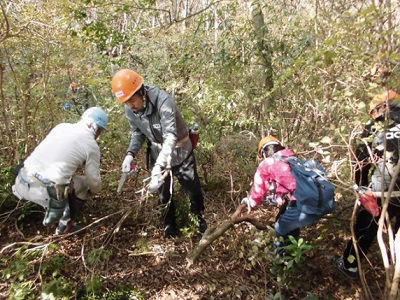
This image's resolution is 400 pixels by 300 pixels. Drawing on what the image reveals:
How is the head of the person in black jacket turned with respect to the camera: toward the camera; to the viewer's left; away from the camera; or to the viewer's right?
to the viewer's left

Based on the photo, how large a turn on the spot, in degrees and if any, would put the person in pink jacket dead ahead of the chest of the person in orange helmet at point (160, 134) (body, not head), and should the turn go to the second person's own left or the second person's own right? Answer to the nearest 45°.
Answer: approximately 90° to the second person's own left

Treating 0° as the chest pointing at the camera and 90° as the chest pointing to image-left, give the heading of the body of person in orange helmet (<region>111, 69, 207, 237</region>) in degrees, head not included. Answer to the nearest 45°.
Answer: approximately 45°

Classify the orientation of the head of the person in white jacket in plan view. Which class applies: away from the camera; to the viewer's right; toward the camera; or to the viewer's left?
to the viewer's right

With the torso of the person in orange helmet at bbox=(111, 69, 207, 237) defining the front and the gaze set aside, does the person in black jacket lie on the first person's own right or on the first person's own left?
on the first person's own left
